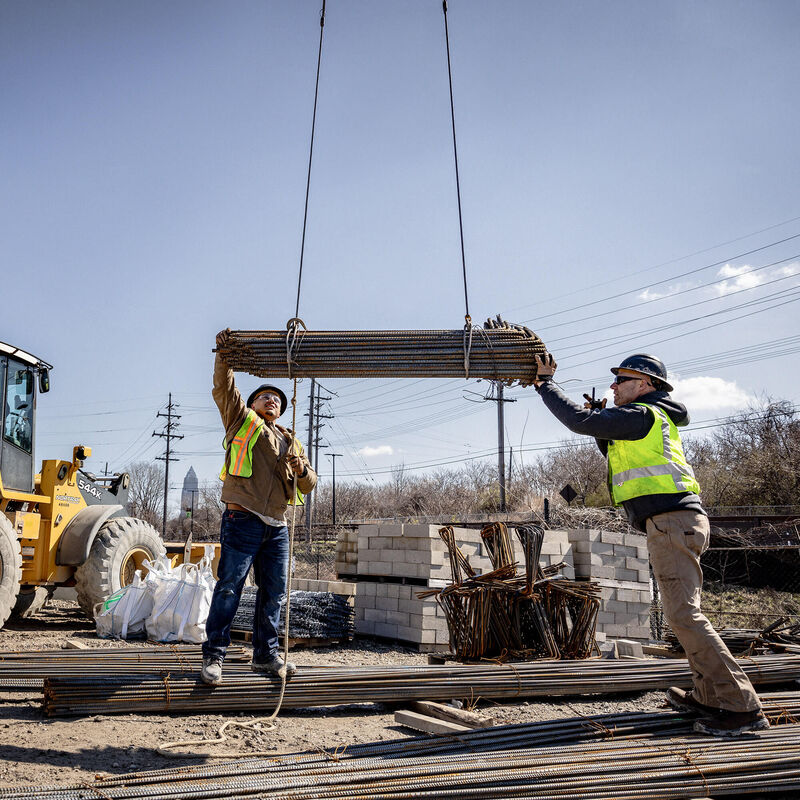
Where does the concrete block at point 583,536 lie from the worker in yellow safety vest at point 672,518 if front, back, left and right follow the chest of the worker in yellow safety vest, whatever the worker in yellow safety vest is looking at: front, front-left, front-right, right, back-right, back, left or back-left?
right

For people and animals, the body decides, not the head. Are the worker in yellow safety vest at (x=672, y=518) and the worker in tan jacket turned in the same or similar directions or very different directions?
very different directions

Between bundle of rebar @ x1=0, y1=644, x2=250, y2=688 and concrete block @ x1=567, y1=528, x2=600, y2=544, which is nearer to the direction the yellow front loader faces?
the concrete block

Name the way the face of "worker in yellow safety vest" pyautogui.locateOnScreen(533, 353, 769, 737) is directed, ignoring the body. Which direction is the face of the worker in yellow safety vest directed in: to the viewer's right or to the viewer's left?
to the viewer's left

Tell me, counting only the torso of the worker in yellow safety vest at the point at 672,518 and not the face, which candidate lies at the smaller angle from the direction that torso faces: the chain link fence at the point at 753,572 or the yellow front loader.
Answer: the yellow front loader

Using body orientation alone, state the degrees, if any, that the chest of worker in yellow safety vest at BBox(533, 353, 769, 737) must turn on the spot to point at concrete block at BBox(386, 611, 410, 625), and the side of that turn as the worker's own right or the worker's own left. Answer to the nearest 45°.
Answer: approximately 45° to the worker's own right

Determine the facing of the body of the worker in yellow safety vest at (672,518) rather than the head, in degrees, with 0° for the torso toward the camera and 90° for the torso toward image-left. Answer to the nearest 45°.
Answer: approximately 90°

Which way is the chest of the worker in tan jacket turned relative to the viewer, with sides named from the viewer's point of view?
facing the viewer and to the right of the viewer

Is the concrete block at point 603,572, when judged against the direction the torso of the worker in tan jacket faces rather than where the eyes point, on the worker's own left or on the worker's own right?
on the worker's own left

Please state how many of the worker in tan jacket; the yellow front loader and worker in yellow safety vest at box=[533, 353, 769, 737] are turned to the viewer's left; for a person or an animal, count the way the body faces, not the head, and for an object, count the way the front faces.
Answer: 1

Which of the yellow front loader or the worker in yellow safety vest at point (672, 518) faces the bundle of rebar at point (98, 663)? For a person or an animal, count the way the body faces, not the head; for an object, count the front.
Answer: the worker in yellow safety vest

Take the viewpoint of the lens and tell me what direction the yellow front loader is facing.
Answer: facing away from the viewer and to the right of the viewer

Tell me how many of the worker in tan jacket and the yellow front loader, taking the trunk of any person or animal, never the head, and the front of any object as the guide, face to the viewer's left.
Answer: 0

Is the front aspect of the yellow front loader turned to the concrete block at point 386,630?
no
